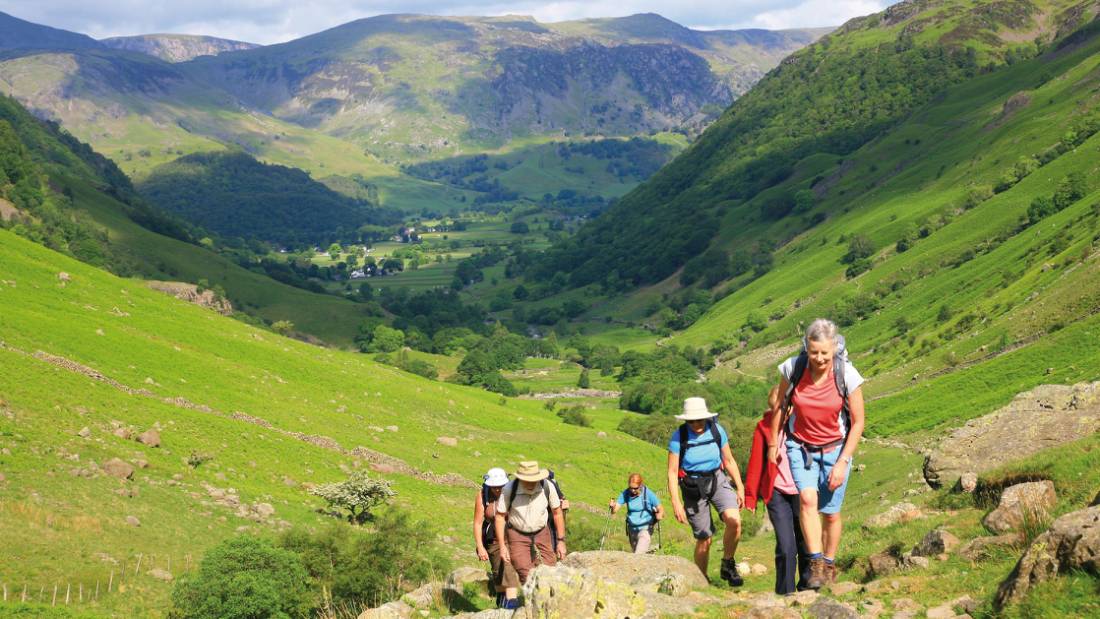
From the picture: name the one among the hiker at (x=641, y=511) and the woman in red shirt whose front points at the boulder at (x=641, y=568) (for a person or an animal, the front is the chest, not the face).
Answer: the hiker

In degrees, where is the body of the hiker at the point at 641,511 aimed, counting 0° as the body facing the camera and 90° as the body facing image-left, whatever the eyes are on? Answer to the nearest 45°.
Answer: approximately 0°

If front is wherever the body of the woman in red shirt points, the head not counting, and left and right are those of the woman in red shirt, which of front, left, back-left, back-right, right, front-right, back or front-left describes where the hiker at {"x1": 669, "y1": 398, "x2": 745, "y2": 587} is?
back-right

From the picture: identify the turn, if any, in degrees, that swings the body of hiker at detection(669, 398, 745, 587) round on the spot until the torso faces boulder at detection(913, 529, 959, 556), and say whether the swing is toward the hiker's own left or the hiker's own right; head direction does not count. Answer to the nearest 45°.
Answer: approximately 90° to the hiker's own left

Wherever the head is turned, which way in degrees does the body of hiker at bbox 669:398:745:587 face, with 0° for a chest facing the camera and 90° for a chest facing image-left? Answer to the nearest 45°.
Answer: approximately 0°
